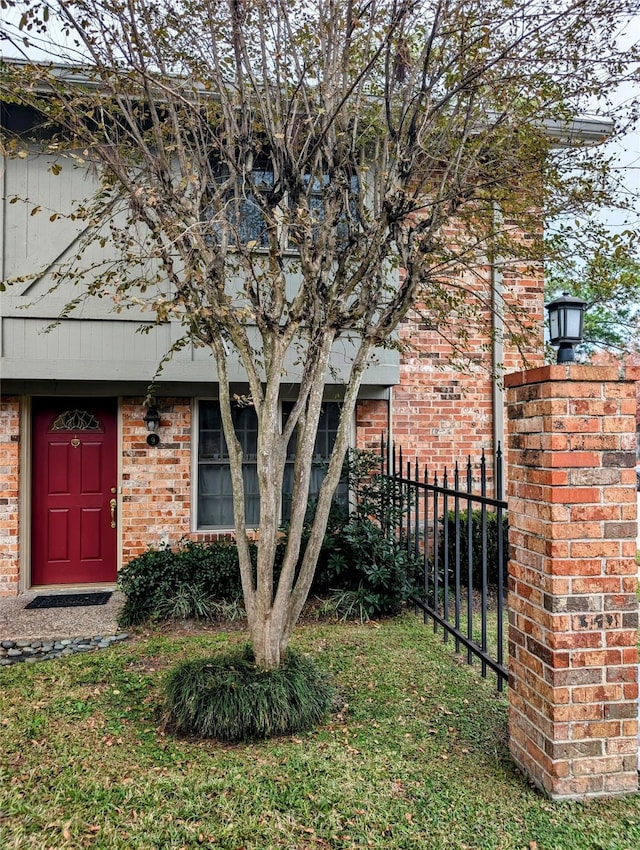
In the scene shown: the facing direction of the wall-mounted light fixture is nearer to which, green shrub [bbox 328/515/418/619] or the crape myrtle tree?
the crape myrtle tree

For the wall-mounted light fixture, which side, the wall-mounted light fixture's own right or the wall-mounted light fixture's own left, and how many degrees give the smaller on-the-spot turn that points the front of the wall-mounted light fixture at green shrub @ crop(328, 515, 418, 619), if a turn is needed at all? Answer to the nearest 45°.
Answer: approximately 45° to the wall-mounted light fixture's own left

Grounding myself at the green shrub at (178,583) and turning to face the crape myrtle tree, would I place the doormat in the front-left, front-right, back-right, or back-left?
back-right

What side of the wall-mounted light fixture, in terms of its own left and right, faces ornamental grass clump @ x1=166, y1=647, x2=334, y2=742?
front

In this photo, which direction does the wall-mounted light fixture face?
toward the camera

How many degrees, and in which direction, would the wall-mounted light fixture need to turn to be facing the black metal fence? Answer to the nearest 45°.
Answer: approximately 45° to its left

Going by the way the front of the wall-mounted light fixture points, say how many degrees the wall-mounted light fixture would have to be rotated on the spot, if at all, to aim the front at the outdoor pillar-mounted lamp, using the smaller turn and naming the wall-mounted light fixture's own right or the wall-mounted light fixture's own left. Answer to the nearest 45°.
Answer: approximately 45° to the wall-mounted light fixture's own left

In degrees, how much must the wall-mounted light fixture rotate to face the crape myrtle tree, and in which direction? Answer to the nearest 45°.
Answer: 0° — it already faces it
